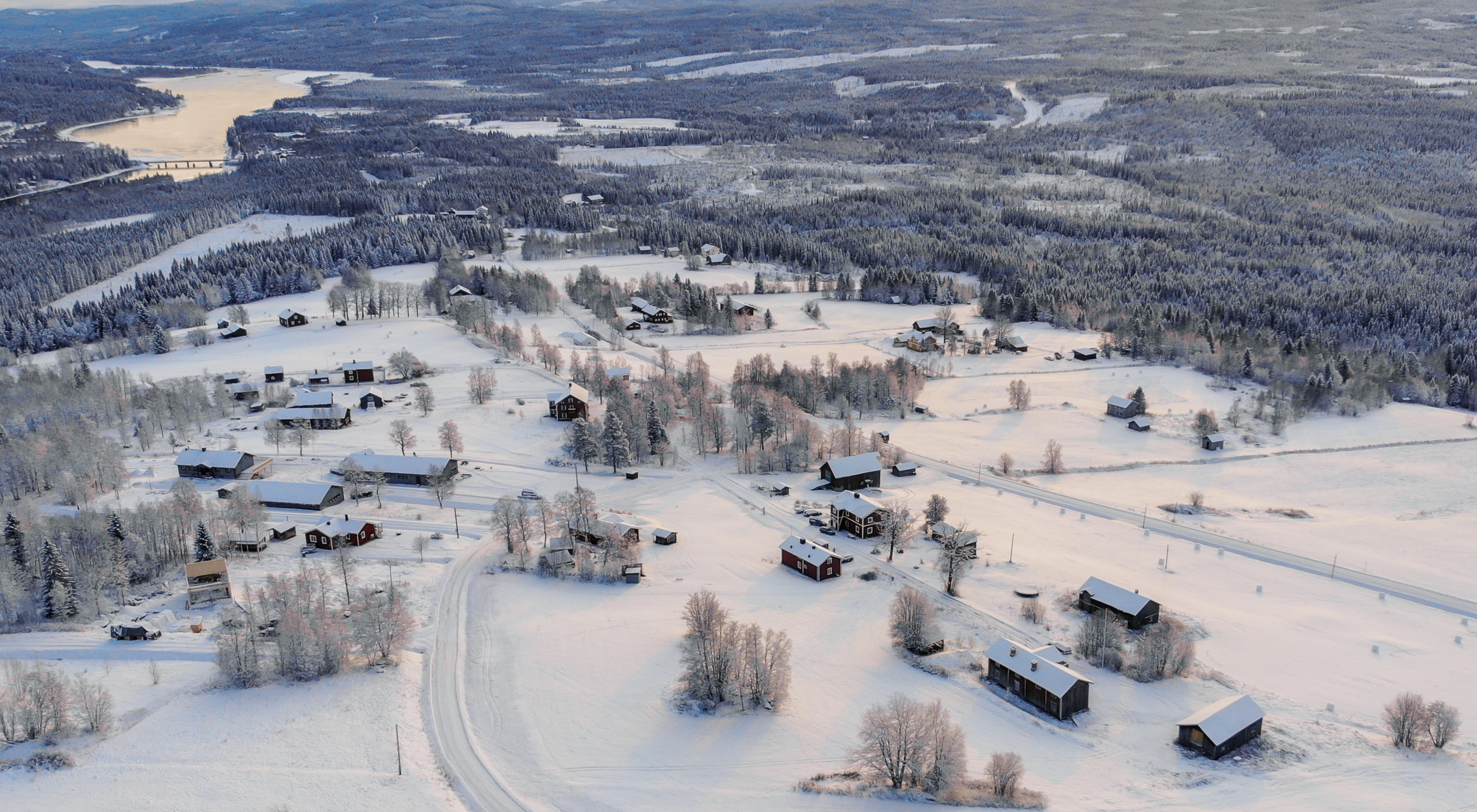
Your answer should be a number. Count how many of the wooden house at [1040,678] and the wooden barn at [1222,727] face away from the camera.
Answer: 0

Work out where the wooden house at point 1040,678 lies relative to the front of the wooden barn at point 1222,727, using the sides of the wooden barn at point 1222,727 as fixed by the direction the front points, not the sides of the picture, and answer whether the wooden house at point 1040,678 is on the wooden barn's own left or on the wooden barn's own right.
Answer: on the wooden barn's own right

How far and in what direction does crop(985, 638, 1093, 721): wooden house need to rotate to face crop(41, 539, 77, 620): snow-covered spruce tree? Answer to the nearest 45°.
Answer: approximately 45° to its right

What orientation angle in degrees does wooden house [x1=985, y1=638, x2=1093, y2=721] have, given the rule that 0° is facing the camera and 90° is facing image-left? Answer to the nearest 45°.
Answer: approximately 45°

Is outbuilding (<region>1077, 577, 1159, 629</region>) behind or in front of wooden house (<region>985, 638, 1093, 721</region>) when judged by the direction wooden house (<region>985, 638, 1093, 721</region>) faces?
behind

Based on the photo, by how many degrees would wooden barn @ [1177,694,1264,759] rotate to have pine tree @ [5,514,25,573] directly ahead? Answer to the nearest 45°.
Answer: approximately 45° to its right

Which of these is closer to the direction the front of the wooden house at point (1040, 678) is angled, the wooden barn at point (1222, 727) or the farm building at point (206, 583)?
the farm building

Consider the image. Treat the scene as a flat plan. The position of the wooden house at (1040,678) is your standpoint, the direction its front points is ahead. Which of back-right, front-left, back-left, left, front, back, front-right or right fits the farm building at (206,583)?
front-right

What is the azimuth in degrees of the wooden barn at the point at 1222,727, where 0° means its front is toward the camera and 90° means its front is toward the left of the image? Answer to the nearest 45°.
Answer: approximately 45°
